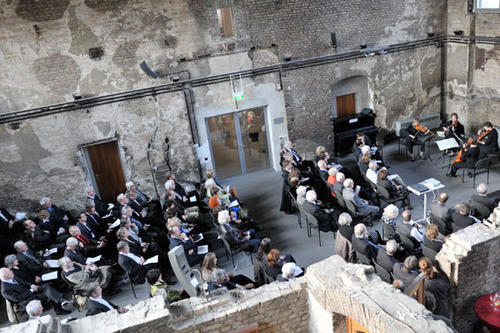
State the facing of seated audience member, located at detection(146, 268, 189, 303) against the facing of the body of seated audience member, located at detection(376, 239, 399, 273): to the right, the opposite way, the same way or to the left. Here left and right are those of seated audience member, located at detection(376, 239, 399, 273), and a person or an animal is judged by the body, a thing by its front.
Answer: the same way

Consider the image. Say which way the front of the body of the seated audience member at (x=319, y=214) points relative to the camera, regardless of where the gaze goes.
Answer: to the viewer's right

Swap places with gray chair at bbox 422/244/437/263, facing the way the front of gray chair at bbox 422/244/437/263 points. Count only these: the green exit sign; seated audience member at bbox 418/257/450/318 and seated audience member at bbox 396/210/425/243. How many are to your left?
2

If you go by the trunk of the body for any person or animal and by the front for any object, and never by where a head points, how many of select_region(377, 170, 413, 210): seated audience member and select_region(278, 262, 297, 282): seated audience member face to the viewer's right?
2

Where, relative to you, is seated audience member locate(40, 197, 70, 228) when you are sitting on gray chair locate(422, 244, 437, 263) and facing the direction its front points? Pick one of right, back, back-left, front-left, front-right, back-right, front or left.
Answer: back-left

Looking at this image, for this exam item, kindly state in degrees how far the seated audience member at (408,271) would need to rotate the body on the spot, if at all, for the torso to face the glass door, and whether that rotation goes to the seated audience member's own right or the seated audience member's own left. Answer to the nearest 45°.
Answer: approximately 90° to the seated audience member's own left

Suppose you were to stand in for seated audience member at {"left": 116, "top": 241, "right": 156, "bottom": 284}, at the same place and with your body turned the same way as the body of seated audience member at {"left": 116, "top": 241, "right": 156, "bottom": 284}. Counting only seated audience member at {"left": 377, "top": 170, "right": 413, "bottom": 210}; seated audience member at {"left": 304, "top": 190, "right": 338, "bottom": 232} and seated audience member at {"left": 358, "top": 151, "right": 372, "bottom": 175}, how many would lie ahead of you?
3

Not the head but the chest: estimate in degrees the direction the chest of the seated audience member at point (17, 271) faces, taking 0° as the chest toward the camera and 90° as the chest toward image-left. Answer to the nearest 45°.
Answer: approximately 270°

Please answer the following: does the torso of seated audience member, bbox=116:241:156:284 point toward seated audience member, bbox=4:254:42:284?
no

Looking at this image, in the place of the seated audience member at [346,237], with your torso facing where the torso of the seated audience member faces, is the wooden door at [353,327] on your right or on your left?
on your right

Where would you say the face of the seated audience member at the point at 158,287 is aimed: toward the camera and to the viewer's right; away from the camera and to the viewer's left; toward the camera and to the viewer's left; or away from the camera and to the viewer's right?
away from the camera and to the viewer's right

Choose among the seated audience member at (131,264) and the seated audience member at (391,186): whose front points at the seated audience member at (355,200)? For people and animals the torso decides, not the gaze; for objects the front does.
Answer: the seated audience member at (131,264)

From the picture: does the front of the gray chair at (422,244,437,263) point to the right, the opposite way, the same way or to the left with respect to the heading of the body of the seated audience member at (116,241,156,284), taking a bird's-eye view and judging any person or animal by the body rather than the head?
the same way

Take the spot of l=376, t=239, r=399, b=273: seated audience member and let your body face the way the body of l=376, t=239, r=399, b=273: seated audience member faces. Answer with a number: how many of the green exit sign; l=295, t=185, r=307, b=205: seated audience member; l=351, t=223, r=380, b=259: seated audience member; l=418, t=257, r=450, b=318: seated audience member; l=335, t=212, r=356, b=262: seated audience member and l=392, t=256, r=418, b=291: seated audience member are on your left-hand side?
4

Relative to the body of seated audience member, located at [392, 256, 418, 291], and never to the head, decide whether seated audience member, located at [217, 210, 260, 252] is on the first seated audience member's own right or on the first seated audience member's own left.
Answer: on the first seated audience member's own left

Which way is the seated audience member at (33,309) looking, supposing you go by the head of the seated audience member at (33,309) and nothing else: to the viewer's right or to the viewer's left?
to the viewer's right

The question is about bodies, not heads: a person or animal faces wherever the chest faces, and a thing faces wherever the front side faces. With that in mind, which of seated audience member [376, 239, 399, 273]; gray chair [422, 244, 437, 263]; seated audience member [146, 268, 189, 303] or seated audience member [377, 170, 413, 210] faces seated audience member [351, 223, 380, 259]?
seated audience member [146, 268, 189, 303]

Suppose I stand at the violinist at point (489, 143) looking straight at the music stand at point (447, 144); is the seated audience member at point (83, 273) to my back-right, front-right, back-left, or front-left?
front-left

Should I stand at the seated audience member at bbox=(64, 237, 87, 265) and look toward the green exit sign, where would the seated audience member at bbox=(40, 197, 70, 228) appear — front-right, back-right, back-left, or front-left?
front-left

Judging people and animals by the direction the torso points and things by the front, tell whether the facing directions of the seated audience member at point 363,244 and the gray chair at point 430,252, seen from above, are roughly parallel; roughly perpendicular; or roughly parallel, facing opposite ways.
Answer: roughly parallel

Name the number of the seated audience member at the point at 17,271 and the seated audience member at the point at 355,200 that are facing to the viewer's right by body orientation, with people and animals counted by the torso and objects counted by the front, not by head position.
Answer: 2

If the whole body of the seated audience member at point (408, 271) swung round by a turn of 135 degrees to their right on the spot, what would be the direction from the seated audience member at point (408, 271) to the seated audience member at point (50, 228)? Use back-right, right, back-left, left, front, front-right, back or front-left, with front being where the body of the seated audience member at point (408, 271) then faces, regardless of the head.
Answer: right

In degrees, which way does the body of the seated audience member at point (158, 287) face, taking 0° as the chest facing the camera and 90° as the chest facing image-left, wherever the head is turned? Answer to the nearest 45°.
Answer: approximately 270°
